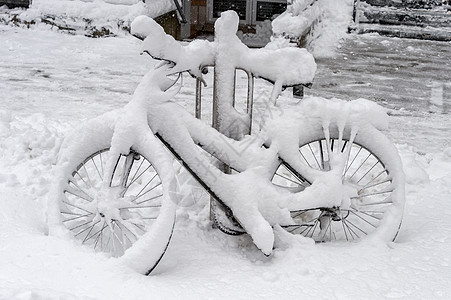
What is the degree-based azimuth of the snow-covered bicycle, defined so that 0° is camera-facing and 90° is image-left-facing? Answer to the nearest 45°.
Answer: approximately 90°
